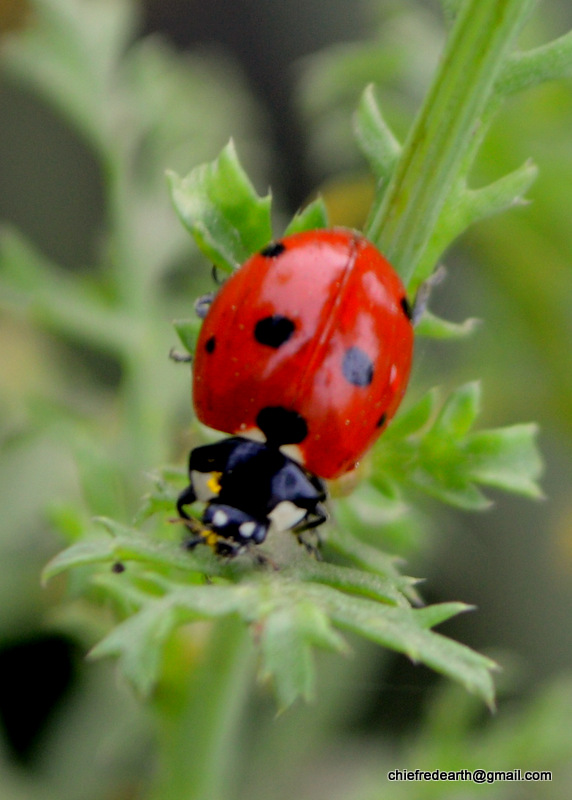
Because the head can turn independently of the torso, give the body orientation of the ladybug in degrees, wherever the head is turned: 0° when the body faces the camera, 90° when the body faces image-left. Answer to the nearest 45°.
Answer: approximately 45°
